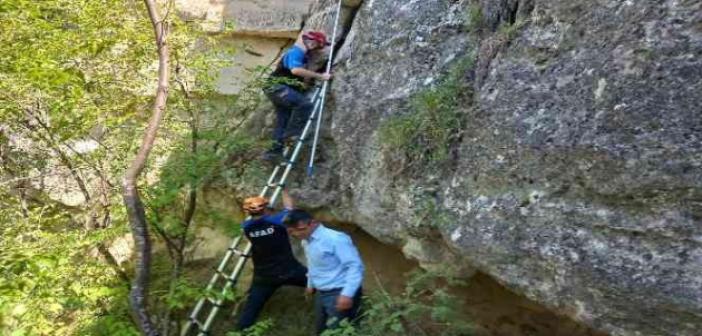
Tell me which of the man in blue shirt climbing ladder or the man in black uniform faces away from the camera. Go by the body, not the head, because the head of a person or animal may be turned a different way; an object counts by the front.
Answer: the man in black uniform

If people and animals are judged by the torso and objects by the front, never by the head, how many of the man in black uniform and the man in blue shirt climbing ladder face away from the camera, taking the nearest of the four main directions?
1

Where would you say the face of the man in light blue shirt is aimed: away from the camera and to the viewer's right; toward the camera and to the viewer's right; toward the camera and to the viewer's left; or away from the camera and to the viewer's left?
toward the camera and to the viewer's left

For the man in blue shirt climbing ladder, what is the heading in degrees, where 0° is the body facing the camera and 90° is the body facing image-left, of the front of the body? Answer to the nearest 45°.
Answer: approximately 270°

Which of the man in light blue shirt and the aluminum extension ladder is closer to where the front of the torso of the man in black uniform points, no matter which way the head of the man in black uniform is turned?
the aluminum extension ladder

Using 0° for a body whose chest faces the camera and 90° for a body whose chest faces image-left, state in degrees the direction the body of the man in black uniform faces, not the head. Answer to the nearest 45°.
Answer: approximately 180°

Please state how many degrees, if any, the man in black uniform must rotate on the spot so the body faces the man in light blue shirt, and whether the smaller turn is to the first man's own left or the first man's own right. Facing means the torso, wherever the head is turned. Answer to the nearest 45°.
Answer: approximately 135° to the first man's own right
